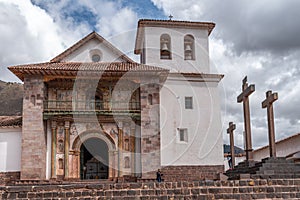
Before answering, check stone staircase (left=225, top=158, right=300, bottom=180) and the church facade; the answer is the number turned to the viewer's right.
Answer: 0

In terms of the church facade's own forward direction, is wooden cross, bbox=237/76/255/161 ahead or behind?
ahead

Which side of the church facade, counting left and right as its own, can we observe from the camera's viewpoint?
front

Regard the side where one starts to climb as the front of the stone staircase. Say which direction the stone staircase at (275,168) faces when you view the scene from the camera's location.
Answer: facing the viewer and to the left of the viewer

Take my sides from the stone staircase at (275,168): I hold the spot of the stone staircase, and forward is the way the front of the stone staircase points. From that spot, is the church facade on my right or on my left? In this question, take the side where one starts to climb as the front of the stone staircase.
on my right
